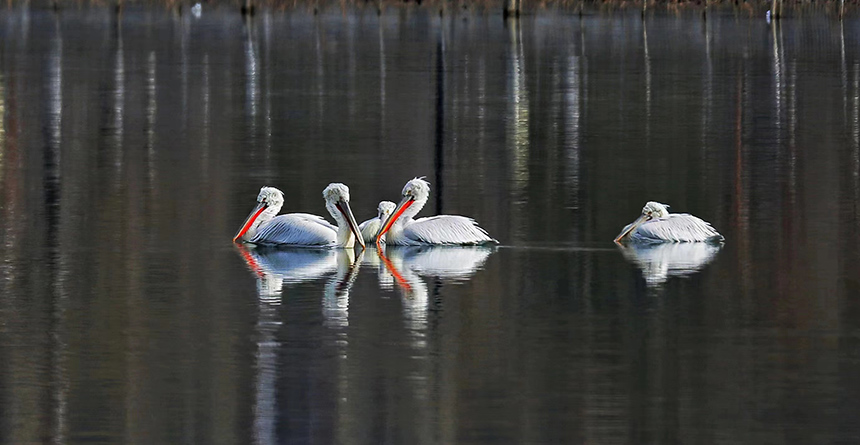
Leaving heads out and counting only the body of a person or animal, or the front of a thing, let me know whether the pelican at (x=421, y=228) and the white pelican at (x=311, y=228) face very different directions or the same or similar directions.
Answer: same or similar directions

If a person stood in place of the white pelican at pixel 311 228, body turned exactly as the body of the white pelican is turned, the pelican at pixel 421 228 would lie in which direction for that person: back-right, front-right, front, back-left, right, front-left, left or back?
back

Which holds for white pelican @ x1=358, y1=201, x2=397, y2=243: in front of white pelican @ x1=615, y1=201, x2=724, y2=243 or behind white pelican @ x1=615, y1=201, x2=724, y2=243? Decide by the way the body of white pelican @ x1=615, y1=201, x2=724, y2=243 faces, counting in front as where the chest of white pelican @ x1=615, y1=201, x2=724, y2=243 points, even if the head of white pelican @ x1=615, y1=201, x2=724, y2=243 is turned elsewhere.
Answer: in front

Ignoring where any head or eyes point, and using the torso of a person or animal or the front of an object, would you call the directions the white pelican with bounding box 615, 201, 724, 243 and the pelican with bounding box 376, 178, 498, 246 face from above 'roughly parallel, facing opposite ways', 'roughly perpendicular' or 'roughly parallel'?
roughly parallel

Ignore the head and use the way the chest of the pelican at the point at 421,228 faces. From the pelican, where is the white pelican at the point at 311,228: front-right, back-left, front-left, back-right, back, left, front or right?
front

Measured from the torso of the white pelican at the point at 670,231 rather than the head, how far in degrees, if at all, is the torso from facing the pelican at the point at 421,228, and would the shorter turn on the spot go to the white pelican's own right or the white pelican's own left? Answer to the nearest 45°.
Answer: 0° — it already faces it

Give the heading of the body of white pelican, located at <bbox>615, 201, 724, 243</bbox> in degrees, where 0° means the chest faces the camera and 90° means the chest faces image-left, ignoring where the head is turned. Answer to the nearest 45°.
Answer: approximately 90°

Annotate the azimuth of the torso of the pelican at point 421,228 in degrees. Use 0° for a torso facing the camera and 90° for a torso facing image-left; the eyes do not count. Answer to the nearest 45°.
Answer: approximately 90°

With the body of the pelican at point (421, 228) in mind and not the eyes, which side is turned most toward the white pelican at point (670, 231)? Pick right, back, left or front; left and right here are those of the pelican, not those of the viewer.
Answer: back
